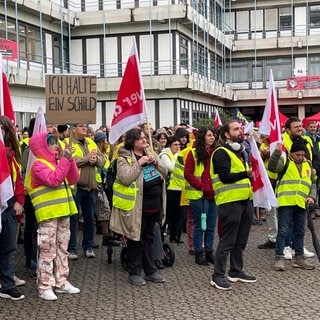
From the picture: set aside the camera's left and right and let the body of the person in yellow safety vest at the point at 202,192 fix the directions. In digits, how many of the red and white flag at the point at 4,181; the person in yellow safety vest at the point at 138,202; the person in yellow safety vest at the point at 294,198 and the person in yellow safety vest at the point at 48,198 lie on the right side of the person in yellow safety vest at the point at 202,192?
3

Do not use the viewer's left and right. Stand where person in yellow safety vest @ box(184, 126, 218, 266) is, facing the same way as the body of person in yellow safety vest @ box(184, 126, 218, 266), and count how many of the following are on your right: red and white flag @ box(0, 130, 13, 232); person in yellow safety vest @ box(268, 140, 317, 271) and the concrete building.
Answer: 1

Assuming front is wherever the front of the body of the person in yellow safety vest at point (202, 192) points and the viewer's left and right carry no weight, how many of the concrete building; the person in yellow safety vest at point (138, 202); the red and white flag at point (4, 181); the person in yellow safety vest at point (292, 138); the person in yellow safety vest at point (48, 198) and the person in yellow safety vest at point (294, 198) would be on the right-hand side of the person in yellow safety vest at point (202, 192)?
3

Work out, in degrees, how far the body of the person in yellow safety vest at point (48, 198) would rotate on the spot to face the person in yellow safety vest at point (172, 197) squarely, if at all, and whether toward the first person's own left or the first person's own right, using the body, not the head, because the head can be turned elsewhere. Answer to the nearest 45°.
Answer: approximately 90° to the first person's own left

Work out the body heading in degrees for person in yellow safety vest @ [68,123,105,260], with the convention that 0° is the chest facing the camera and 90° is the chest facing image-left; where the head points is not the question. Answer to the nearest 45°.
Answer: approximately 315°
